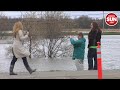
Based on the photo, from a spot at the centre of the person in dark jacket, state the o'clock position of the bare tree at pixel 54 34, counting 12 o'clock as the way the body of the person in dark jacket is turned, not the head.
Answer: The bare tree is roughly at 1 o'clock from the person in dark jacket.

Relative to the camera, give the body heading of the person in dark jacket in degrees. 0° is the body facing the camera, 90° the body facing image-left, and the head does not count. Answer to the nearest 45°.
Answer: approximately 135°
